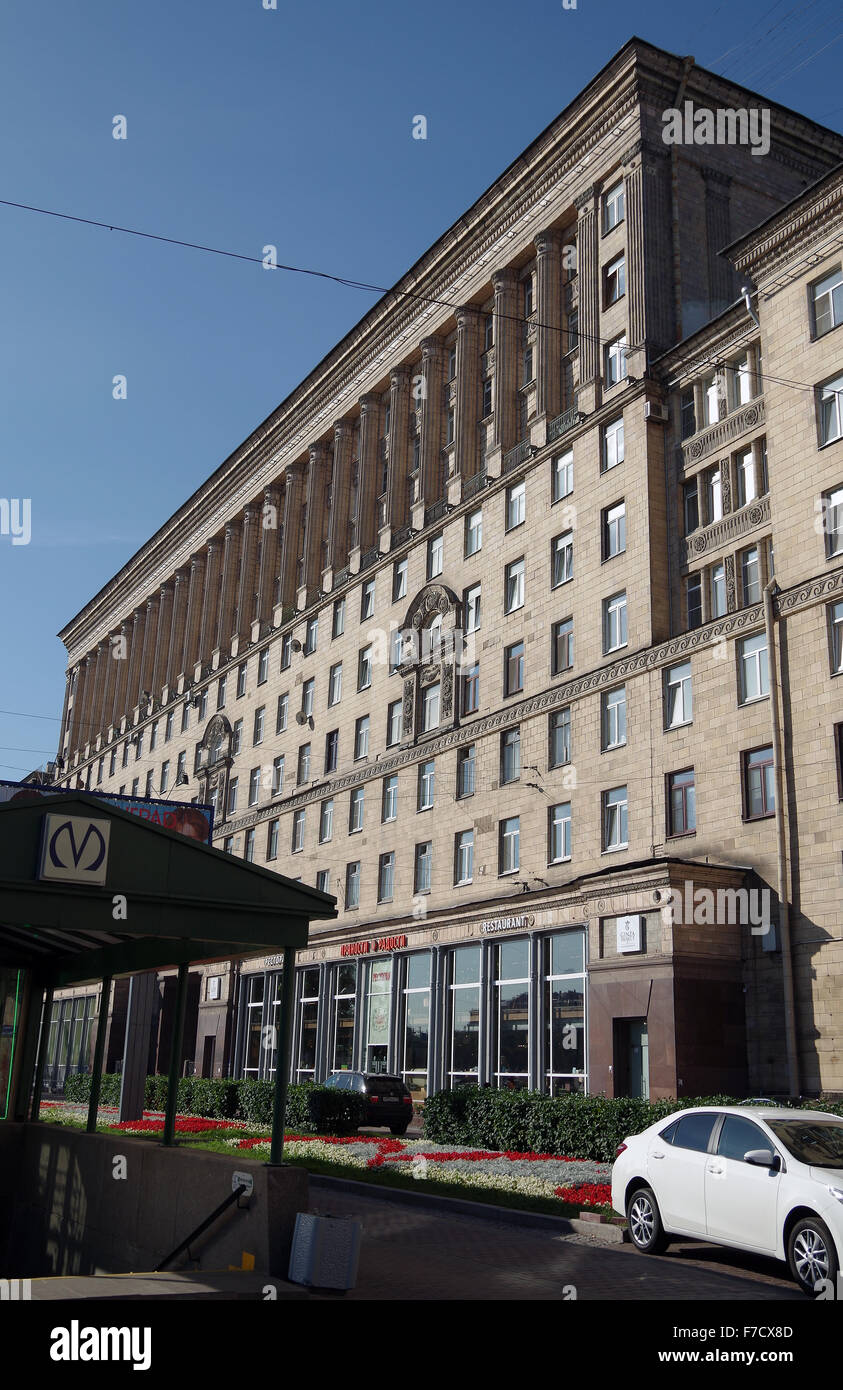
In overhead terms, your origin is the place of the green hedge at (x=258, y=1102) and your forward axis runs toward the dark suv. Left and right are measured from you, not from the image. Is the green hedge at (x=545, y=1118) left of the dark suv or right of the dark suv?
right

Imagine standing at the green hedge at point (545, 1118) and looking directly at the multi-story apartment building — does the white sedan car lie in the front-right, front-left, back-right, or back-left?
back-right

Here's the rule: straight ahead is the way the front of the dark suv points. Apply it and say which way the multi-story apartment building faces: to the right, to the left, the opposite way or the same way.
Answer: to the left

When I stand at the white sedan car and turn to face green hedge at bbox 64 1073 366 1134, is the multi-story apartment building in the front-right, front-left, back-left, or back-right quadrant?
front-right

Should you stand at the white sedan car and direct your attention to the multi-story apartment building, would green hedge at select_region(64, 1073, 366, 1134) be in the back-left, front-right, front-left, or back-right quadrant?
front-left

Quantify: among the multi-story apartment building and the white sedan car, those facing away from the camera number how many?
0

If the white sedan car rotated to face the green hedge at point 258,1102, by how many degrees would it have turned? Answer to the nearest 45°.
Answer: approximately 180°

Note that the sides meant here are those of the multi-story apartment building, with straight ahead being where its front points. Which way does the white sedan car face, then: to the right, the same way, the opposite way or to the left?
to the left

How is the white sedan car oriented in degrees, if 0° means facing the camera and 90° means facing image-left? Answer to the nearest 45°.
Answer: approximately 315°

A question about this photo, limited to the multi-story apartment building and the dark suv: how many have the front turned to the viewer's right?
0

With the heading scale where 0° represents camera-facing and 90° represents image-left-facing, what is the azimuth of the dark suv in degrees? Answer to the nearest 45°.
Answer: approximately 135°

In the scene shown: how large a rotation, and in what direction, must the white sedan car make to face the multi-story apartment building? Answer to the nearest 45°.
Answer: approximately 135° to its left

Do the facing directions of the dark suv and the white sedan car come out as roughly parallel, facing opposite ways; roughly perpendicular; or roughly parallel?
roughly parallel, facing opposite ways

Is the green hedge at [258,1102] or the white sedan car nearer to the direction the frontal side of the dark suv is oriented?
the green hedge
